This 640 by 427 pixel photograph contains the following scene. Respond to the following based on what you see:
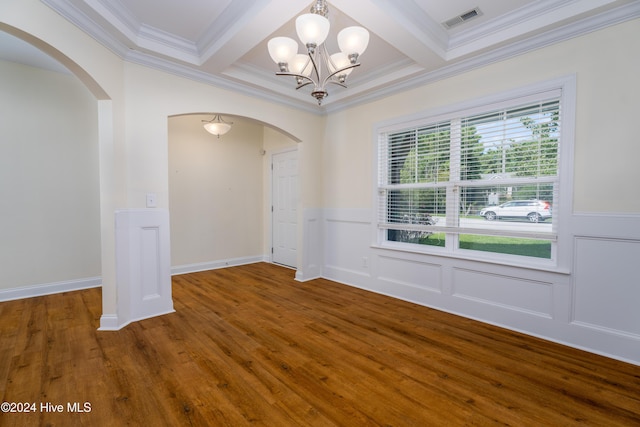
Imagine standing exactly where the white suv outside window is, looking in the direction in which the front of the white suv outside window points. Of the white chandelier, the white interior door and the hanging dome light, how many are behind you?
0

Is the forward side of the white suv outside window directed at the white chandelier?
no

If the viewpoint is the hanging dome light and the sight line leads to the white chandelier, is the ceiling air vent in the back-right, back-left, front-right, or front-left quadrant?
front-left
